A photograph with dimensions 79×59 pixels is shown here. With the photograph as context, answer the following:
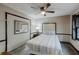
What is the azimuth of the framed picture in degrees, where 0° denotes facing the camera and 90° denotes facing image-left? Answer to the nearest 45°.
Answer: approximately 315°

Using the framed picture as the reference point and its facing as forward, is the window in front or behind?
in front
